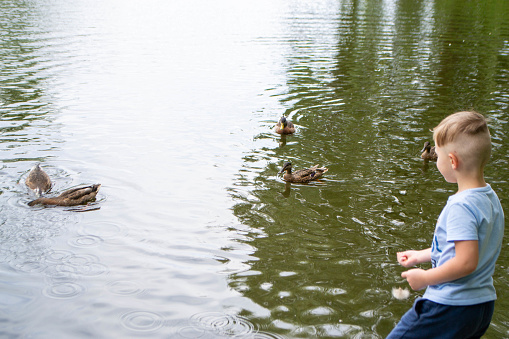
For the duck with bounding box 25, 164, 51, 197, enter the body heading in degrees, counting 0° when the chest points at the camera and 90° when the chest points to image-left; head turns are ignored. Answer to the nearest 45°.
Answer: approximately 0°

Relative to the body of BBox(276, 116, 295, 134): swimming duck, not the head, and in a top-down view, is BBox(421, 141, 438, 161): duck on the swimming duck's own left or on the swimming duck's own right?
on the swimming duck's own left

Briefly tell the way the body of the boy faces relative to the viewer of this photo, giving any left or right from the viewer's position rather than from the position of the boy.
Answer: facing to the left of the viewer

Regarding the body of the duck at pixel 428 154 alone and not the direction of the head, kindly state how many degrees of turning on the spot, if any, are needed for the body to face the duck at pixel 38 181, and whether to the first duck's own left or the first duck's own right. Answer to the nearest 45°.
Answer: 0° — it already faces it

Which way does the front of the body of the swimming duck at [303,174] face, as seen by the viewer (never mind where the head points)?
to the viewer's left

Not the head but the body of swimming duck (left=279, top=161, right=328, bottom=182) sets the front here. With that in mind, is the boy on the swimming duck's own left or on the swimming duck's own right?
on the swimming duck's own left
